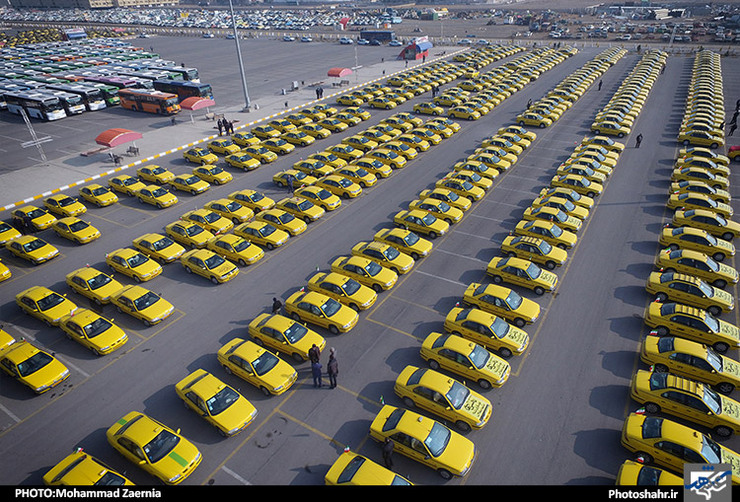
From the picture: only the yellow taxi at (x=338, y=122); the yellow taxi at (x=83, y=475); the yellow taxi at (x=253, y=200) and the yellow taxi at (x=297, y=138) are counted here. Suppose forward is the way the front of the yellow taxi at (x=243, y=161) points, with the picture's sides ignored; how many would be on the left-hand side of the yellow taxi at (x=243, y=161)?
2

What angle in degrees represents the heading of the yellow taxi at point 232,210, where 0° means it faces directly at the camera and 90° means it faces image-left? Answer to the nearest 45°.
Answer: approximately 315°

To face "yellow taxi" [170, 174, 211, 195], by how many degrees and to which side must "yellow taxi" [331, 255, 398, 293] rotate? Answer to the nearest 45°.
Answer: approximately 180°

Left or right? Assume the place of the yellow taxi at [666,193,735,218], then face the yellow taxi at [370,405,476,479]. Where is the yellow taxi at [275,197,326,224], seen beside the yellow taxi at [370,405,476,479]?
right

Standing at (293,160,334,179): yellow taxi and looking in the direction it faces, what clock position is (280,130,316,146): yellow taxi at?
(280,130,316,146): yellow taxi is roughly at 7 o'clock from (293,160,334,179): yellow taxi.

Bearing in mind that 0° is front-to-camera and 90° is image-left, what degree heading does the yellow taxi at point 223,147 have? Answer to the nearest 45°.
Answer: approximately 315°

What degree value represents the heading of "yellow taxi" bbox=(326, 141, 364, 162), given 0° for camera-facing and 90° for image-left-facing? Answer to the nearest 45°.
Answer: approximately 315°

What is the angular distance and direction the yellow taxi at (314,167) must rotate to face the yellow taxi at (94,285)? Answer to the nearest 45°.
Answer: approximately 90° to its right

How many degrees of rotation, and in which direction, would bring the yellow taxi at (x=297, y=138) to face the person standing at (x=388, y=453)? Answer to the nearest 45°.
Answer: approximately 45° to its right

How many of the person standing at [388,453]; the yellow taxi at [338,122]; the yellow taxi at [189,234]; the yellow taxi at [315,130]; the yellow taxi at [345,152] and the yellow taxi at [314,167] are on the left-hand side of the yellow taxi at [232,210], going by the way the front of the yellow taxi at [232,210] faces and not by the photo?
4

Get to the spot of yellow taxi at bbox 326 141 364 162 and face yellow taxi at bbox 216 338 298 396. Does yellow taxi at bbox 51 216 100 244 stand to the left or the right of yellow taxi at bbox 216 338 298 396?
right
